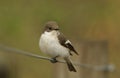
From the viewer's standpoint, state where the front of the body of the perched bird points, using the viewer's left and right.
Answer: facing the viewer and to the left of the viewer
